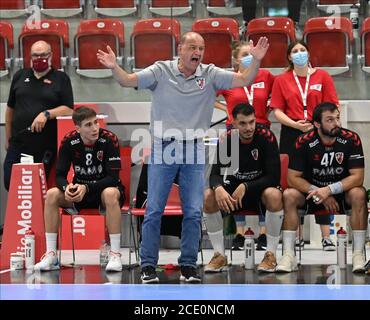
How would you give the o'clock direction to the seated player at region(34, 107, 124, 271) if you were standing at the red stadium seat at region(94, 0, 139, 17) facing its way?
The seated player is roughly at 12 o'clock from the red stadium seat.

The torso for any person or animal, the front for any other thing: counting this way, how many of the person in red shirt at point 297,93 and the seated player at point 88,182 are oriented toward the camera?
2

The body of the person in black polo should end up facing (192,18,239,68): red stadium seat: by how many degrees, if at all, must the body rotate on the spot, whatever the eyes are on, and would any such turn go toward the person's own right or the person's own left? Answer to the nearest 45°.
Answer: approximately 90° to the person's own left

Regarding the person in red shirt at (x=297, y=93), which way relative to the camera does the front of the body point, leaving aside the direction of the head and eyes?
toward the camera

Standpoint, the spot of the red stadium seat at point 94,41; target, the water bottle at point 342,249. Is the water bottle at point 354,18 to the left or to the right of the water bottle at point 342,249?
left

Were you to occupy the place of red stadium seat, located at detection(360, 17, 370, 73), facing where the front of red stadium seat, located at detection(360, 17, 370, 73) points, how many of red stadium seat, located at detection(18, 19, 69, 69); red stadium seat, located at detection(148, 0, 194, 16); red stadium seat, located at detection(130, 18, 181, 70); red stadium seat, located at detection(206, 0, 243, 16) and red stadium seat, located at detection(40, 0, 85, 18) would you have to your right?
5

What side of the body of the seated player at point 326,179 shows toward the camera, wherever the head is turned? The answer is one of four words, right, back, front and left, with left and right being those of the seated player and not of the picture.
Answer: front

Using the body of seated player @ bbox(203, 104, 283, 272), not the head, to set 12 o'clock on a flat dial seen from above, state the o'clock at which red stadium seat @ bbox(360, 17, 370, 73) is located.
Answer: The red stadium seat is roughly at 7 o'clock from the seated player.

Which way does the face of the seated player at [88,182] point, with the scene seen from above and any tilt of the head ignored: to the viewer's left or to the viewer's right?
to the viewer's right

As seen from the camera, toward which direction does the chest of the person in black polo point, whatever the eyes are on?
toward the camera
